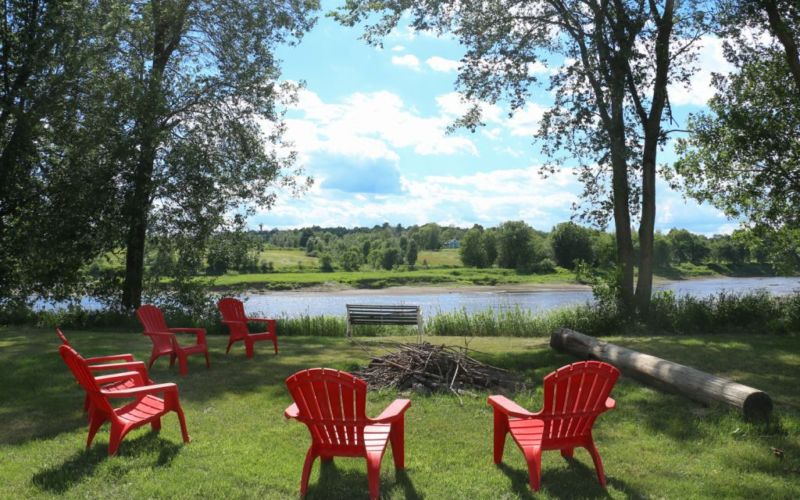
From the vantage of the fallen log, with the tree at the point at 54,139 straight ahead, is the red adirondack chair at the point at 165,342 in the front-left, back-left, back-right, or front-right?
front-left

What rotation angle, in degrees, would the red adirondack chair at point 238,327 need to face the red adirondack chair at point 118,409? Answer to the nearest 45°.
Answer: approximately 45° to its right

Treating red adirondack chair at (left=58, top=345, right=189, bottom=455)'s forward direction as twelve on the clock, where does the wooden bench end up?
The wooden bench is roughly at 12 o'clock from the red adirondack chair.

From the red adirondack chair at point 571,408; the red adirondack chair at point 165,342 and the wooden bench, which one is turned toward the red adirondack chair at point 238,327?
the red adirondack chair at point 571,408

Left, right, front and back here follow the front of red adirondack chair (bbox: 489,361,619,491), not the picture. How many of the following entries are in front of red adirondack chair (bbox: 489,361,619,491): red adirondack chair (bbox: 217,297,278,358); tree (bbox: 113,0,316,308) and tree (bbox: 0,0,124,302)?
3

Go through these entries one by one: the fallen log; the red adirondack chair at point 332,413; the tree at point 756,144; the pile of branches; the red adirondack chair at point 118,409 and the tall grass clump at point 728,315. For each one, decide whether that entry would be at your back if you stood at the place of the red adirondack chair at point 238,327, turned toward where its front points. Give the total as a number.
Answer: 0

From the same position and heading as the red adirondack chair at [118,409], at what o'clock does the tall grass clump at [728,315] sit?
The tall grass clump is roughly at 1 o'clock from the red adirondack chair.

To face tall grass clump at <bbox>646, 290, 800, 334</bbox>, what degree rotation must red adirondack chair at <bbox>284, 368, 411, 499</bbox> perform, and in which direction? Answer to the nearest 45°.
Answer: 0° — it already faces it

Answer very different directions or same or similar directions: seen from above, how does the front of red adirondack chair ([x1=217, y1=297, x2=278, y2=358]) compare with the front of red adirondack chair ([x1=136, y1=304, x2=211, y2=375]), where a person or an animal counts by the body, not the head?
same or similar directions

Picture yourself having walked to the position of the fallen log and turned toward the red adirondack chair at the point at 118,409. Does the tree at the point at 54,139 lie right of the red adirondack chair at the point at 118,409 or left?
right

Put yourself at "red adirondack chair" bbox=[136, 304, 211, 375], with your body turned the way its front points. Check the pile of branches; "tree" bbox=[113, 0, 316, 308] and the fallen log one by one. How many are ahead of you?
2

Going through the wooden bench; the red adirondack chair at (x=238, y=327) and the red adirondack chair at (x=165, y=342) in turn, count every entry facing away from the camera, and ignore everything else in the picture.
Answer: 1

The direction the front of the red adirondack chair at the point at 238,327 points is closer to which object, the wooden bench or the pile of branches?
the pile of branches

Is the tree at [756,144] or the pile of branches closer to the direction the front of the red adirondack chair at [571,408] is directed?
the pile of branches

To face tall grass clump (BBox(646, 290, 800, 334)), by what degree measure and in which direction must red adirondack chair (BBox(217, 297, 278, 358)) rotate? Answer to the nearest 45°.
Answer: approximately 45° to its left

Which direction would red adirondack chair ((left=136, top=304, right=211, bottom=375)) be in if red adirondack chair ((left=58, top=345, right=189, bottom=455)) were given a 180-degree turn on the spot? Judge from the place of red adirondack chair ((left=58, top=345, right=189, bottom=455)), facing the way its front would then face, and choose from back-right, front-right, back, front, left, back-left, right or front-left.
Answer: back-right

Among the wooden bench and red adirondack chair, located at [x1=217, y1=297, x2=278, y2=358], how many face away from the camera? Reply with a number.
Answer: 1

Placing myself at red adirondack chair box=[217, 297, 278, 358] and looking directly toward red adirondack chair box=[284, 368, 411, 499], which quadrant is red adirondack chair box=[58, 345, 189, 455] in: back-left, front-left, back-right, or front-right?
front-right

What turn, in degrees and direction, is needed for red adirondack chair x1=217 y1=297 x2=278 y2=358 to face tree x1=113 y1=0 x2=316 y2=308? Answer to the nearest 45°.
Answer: approximately 135° to its left

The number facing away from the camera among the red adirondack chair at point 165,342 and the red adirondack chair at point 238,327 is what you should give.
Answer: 0

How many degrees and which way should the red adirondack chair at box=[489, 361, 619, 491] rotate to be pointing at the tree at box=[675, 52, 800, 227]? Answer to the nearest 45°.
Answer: approximately 45° to its right

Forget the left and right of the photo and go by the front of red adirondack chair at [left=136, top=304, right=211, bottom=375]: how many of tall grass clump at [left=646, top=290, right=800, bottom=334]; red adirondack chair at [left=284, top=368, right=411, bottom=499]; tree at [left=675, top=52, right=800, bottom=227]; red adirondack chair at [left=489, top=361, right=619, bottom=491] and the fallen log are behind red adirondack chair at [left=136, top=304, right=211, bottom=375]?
0

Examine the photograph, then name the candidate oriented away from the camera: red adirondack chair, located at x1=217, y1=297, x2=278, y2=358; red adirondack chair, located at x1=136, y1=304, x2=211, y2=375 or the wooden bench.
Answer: the wooden bench

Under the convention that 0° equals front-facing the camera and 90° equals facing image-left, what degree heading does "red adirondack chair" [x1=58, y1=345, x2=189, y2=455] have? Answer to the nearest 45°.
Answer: approximately 225°

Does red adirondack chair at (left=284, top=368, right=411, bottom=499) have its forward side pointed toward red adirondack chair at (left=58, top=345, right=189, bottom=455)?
no
